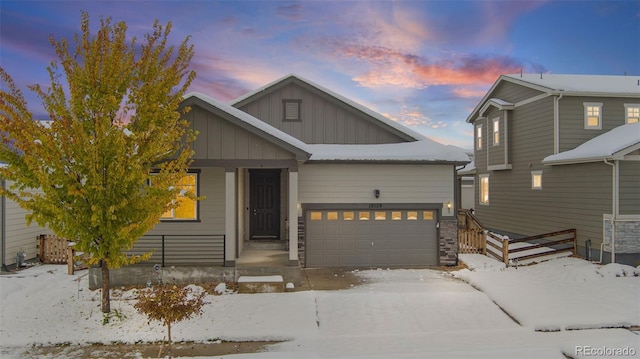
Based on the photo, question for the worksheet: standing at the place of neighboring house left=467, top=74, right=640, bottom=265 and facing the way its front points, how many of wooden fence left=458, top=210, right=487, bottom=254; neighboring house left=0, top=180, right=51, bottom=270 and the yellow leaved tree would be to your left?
0

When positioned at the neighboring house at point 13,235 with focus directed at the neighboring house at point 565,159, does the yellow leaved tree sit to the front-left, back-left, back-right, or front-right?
front-right

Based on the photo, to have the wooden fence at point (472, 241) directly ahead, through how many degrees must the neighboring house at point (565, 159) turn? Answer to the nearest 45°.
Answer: approximately 90° to its right

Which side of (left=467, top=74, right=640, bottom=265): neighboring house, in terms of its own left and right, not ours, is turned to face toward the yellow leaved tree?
right

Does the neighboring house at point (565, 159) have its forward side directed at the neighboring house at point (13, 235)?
no

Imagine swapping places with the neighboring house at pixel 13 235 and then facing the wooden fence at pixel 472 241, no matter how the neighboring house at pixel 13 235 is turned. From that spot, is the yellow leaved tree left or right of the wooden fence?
right

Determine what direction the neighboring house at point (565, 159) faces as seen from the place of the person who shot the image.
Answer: facing the viewer and to the right of the viewer
